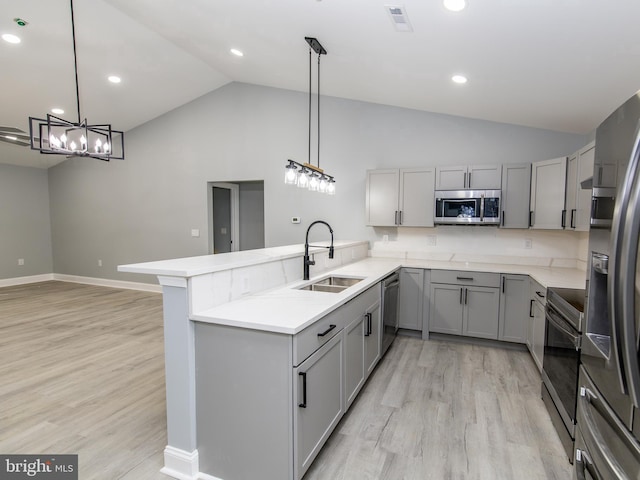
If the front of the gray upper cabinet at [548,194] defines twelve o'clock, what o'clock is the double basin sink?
The double basin sink is roughly at 12 o'clock from the gray upper cabinet.

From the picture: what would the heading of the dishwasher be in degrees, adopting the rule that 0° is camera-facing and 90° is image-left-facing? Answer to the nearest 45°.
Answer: approximately 270°

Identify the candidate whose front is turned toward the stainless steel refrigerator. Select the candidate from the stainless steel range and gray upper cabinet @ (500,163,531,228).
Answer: the gray upper cabinet

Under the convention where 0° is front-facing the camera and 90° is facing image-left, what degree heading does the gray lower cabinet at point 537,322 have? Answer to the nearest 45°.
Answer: approximately 90°

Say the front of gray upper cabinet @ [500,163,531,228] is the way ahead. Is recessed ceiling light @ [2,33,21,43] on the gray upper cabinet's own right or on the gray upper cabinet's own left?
on the gray upper cabinet's own right

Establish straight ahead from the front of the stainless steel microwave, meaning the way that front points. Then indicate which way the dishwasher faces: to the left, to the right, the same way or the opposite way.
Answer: to the left

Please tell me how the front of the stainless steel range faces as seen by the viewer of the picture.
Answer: facing to the left of the viewer

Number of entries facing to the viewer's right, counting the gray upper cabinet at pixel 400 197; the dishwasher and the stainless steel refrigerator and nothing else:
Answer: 1

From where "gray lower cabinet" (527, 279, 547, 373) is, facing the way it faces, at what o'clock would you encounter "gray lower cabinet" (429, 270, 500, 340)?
"gray lower cabinet" (429, 270, 500, 340) is roughly at 1 o'clock from "gray lower cabinet" (527, 279, 547, 373).

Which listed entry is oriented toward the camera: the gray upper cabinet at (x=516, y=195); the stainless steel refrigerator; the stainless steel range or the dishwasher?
the gray upper cabinet

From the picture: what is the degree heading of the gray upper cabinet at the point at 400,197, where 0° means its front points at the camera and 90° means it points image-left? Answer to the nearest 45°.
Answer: approximately 0°

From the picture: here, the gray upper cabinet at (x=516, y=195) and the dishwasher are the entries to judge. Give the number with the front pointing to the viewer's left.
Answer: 0
